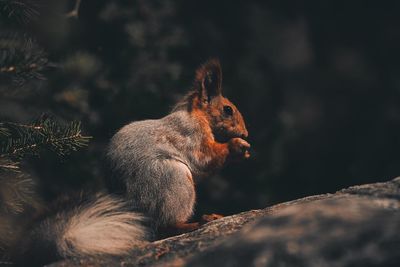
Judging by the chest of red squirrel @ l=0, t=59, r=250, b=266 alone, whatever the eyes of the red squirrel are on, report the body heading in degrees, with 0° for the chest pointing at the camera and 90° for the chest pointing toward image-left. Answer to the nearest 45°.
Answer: approximately 270°
